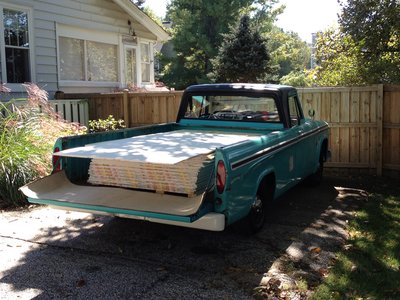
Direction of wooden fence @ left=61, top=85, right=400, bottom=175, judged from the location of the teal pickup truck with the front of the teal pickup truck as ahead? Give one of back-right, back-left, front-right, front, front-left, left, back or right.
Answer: front

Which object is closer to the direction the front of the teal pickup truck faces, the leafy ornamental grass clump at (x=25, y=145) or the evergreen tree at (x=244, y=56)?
the evergreen tree

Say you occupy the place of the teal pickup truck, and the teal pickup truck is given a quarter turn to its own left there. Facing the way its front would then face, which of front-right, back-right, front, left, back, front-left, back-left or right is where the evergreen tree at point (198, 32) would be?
front-right

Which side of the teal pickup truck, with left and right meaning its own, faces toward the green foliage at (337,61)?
front

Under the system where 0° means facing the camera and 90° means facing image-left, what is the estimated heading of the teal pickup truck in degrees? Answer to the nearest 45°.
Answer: approximately 225°

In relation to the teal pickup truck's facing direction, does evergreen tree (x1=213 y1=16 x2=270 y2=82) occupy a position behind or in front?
in front

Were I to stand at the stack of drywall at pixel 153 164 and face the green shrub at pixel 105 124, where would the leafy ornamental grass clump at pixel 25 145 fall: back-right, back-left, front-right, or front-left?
front-left

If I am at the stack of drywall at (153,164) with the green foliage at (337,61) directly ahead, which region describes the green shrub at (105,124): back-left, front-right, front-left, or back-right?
front-left

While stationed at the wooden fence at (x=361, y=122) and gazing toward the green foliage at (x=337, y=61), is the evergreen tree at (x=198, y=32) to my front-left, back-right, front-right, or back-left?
front-left

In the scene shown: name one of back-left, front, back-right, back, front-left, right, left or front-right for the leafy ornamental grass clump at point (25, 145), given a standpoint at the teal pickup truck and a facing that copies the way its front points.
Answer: left

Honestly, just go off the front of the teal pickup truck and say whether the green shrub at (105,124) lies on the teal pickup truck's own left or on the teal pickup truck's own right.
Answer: on the teal pickup truck's own left

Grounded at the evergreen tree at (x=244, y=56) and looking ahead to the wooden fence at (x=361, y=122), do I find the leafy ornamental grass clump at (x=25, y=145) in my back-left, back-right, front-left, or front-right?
front-right
